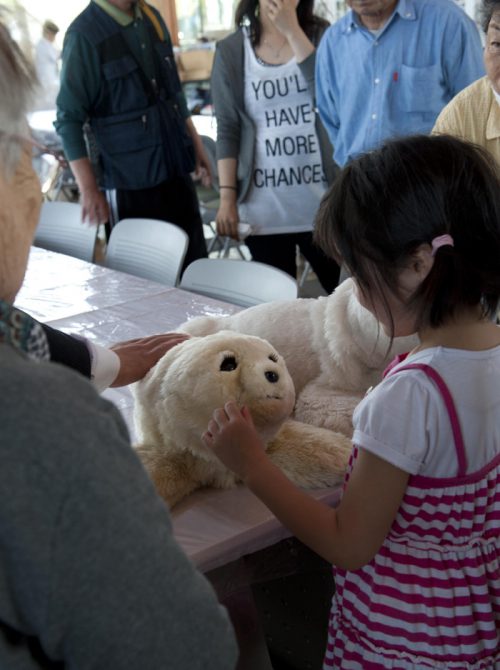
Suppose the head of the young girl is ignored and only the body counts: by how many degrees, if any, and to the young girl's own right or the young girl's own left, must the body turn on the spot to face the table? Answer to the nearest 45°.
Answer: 0° — they already face it

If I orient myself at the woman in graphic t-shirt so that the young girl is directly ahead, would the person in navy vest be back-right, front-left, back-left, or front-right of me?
back-right

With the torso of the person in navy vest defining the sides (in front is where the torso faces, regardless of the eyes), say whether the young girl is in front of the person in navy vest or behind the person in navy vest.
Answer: in front

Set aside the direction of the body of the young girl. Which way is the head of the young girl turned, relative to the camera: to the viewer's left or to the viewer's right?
to the viewer's left

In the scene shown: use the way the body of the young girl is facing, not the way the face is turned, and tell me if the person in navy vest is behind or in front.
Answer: in front

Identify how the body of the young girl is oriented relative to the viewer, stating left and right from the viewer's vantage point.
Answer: facing away from the viewer and to the left of the viewer

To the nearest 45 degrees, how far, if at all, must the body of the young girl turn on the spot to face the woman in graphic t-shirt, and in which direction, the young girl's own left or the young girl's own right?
approximately 45° to the young girl's own right

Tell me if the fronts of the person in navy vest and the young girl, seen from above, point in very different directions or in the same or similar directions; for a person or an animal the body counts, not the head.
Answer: very different directions
